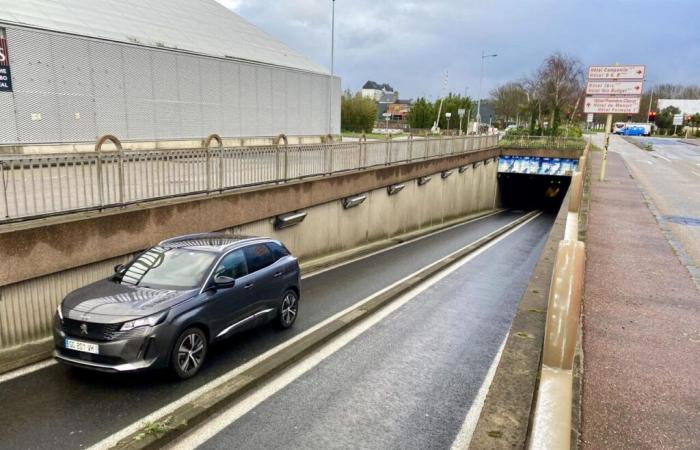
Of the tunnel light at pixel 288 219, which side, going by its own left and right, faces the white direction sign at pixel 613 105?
left

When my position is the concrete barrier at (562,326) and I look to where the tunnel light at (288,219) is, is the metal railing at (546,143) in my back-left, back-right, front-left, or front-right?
front-right

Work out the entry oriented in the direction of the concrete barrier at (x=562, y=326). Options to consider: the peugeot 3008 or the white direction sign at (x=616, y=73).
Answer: the white direction sign

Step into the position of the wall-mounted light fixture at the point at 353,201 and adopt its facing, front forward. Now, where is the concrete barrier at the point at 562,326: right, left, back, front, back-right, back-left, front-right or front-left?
front-right

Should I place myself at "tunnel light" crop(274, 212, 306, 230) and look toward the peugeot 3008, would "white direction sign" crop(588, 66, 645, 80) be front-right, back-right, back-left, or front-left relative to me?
back-left

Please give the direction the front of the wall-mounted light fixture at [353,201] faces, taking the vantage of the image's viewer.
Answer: facing the viewer and to the right of the viewer

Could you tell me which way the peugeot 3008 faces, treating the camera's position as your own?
facing the viewer and to the left of the viewer

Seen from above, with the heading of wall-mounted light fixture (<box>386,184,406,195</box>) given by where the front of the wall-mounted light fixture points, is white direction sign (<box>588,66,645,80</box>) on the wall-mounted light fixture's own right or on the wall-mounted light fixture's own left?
on the wall-mounted light fixture's own left

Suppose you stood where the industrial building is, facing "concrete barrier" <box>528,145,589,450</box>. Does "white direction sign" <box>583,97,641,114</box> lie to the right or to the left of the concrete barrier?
left

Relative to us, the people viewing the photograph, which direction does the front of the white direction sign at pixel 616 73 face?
facing the viewer

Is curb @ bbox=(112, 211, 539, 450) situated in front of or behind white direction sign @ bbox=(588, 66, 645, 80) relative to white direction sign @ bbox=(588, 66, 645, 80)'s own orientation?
in front

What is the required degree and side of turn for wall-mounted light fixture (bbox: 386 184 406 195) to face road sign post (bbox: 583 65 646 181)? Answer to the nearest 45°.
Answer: approximately 90° to its left

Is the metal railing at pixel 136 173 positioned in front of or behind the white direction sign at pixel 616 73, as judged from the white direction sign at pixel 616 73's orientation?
in front

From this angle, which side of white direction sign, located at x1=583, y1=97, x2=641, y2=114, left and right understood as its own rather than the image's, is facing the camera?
front
